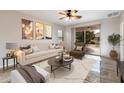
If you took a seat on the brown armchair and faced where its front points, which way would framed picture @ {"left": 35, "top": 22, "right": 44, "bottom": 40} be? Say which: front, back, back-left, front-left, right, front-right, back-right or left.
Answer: front-right

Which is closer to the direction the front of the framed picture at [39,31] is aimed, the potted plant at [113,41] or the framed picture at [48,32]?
the potted plant

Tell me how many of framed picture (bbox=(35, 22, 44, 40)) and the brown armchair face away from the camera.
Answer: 0

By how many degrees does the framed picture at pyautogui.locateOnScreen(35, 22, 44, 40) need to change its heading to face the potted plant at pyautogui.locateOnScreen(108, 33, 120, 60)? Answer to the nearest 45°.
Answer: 0° — it already faces it

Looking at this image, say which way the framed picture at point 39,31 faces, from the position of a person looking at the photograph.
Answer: facing the viewer and to the right of the viewer

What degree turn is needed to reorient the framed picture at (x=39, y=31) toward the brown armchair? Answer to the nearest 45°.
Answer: approximately 45° to its left

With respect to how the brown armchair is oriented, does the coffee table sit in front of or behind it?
in front

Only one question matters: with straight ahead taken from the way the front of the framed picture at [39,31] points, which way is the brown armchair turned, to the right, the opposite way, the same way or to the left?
to the right

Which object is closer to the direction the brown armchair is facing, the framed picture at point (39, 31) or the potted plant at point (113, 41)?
the framed picture
